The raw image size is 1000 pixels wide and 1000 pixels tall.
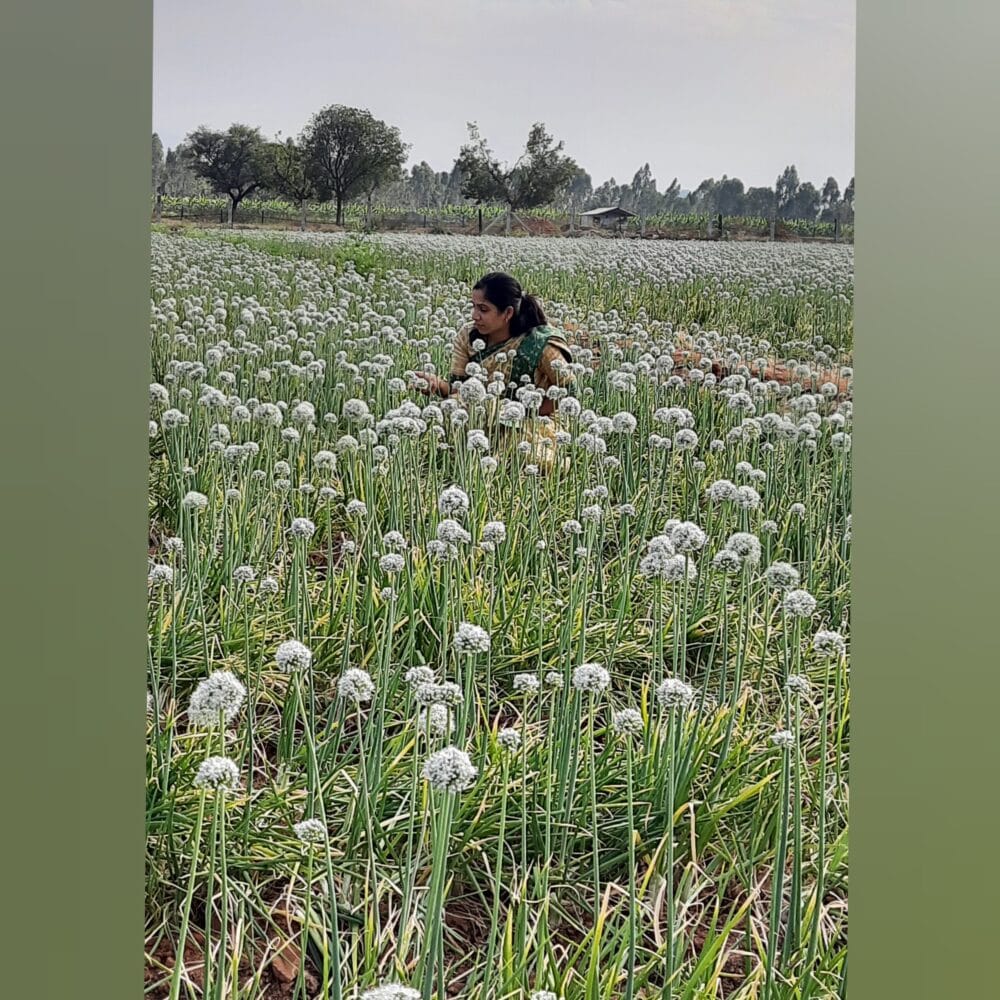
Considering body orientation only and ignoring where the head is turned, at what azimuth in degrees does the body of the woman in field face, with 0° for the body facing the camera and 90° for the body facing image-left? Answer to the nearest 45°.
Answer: approximately 45°
